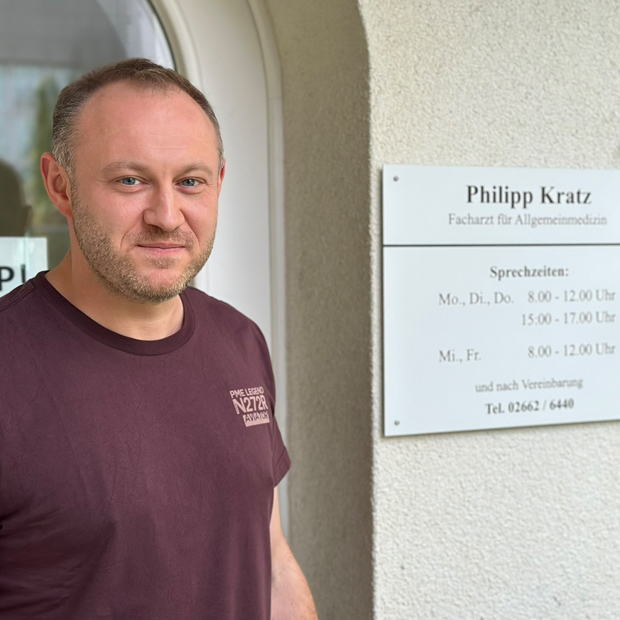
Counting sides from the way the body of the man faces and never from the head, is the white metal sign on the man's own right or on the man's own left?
on the man's own left

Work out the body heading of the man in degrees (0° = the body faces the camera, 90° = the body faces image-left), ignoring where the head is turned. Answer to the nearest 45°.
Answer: approximately 315°

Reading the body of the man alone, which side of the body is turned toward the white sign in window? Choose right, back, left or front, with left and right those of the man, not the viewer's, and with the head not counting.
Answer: back
